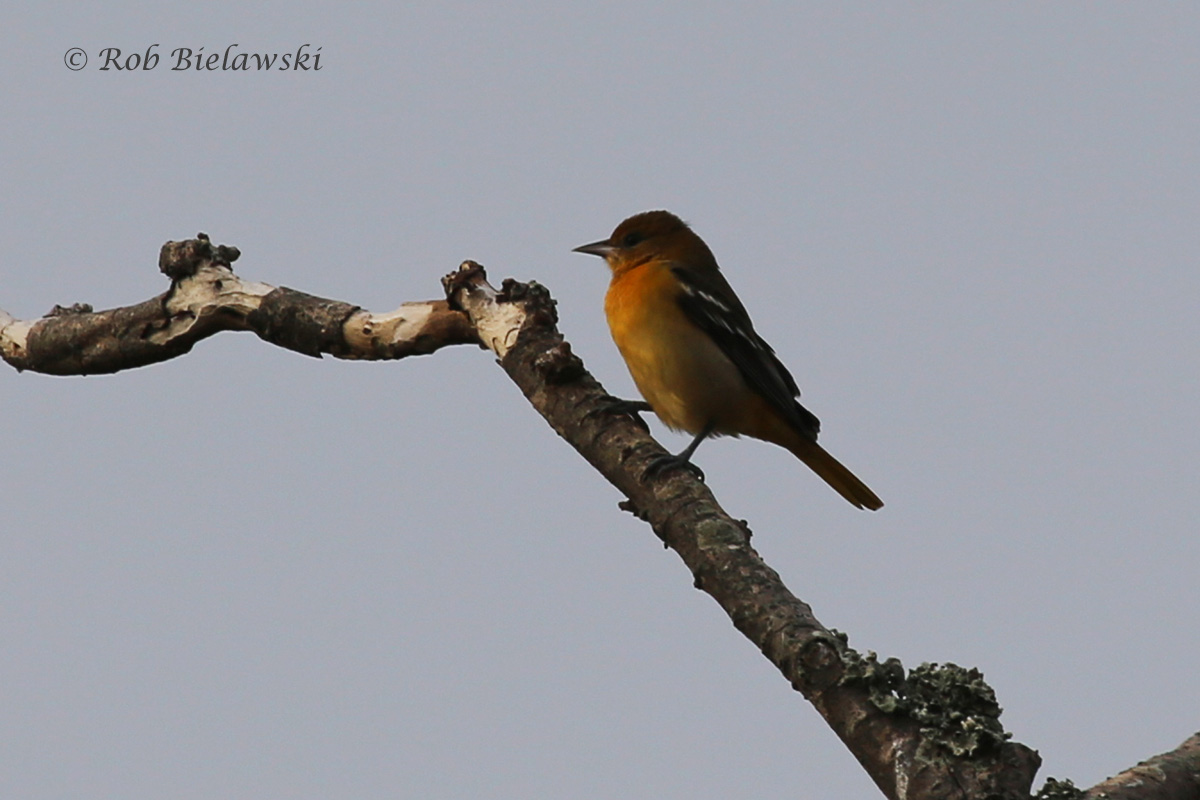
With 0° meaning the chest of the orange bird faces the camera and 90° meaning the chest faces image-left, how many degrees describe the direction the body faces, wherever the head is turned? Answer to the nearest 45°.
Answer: approximately 90°

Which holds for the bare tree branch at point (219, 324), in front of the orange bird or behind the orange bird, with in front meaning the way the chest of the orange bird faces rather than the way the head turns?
in front

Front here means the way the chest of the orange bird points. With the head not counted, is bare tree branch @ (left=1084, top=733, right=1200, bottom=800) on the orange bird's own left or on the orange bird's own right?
on the orange bird's own left
